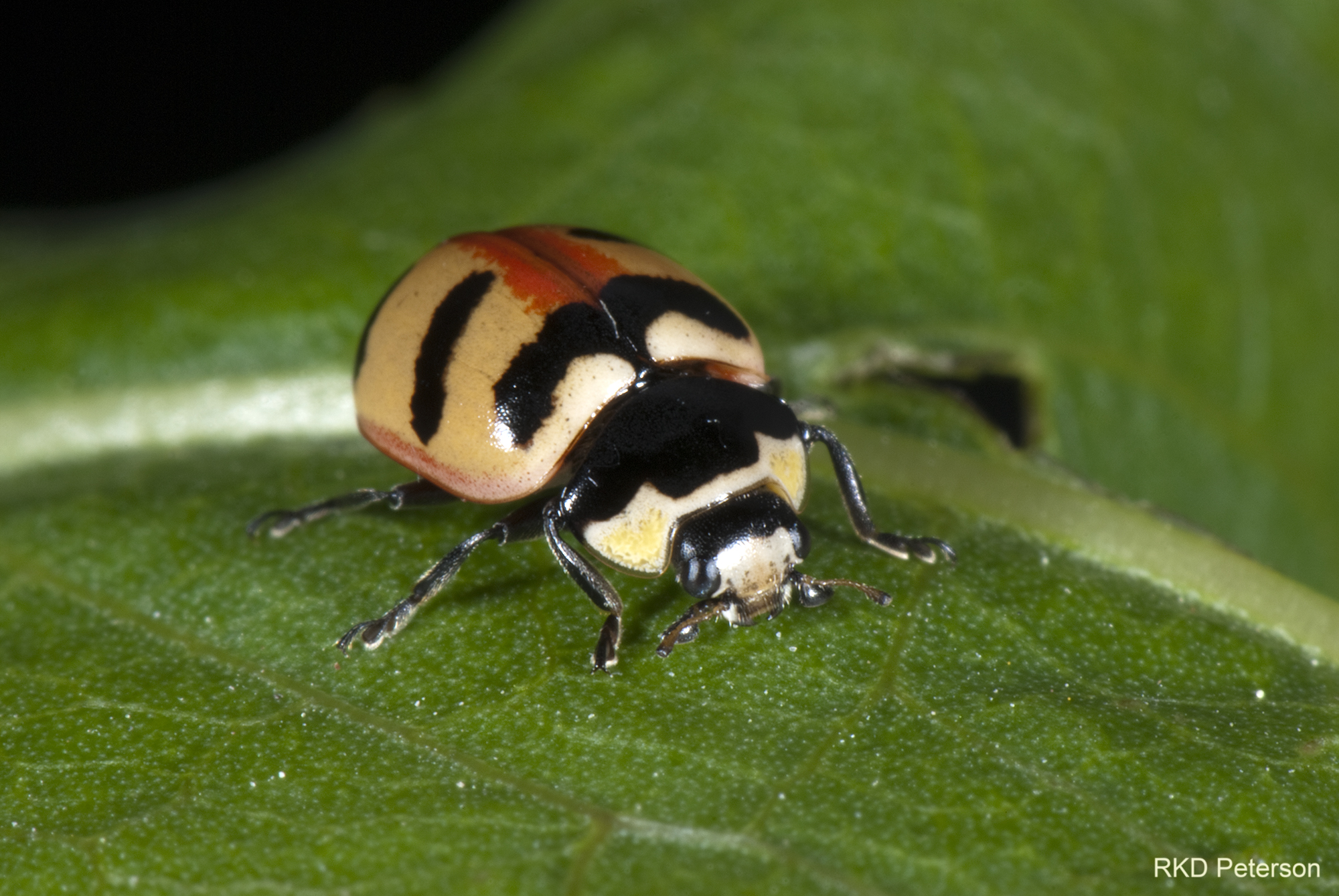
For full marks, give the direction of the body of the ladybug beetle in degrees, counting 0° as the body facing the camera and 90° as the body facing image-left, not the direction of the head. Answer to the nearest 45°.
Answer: approximately 315°
